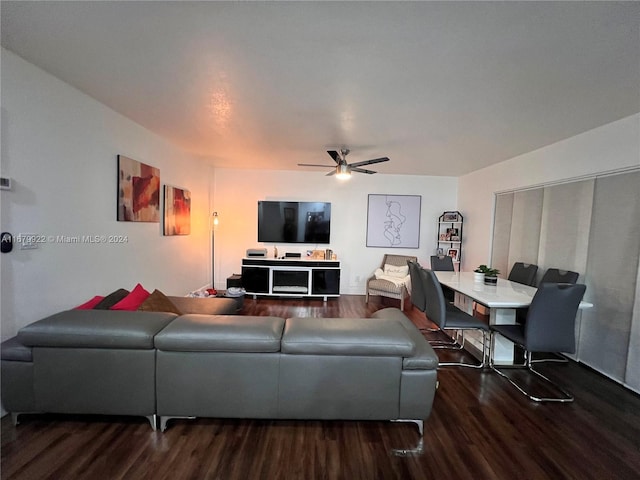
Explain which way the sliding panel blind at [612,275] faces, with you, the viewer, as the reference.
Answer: facing the viewer and to the left of the viewer

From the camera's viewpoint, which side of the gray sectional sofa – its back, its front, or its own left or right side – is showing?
back

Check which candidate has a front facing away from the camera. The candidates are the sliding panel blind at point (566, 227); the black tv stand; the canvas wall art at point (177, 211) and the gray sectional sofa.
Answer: the gray sectional sofa

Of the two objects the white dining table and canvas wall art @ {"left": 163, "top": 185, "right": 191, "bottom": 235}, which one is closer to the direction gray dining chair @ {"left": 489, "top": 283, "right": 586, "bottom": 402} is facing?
the white dining table

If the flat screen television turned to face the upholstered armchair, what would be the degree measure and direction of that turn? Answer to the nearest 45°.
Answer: approximately 90° to its left

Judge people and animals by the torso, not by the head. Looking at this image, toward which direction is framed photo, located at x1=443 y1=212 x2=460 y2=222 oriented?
toward the camera

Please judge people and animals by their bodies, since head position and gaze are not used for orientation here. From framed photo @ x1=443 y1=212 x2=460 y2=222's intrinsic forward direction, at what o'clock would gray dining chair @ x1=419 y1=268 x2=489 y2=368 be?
The gray dining chair is roughly at 12 o'clock from the framed photo.

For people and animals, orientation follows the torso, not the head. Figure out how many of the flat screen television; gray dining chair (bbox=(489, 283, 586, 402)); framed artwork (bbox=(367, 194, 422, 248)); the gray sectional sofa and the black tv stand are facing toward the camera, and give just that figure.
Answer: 3

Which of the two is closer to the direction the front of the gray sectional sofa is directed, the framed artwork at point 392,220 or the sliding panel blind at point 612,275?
the framed artwork

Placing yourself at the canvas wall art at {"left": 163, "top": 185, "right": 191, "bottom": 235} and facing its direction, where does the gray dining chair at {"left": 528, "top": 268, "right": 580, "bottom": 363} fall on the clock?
The gray dining chair is roughly at 12 o'clock from the canvas wall art.

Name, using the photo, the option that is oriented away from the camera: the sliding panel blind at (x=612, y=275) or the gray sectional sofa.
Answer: the gray sectional sofa

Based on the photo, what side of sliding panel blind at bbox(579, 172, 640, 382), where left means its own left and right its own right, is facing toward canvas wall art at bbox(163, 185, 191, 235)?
front

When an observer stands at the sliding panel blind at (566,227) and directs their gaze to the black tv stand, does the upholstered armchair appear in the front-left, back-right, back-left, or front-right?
front-right

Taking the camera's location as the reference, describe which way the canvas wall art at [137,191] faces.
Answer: facing the viewer and to the right of the viewer

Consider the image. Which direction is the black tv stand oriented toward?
toward the camera
